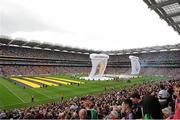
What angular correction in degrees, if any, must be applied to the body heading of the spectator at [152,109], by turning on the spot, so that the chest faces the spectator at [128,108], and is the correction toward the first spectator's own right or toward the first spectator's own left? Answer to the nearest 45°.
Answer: approximately 45° to the first spectator's own left

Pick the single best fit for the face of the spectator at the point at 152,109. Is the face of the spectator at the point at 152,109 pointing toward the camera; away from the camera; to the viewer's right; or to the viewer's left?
away from the camera

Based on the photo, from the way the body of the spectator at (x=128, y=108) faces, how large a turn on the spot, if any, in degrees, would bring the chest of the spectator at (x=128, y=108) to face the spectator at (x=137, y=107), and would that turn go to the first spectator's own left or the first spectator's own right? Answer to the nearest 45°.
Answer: approximately 135° to the first spectator's own right

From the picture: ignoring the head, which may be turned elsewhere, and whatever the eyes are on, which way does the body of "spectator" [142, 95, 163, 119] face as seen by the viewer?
away from the camera
